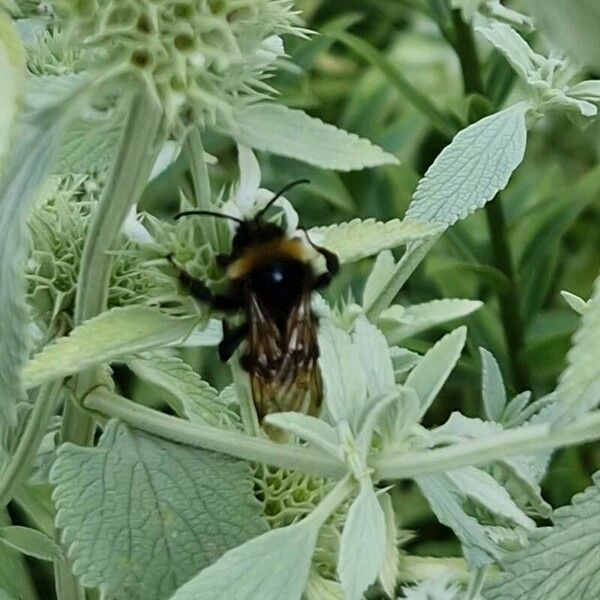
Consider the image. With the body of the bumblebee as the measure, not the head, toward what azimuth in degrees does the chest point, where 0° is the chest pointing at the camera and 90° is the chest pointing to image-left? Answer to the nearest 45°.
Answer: approximately 180°
